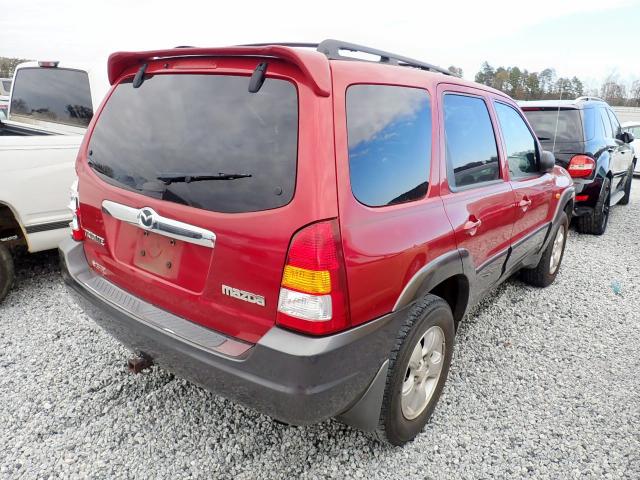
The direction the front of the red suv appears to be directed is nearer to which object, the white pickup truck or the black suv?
the black suv

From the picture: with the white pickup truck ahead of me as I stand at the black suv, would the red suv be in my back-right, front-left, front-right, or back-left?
front-left

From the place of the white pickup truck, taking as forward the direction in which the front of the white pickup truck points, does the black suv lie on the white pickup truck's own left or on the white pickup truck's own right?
on the white pickup truck's own right

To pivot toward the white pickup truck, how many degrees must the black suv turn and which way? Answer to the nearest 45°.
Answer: approximately 180°

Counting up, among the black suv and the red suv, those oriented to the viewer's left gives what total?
0

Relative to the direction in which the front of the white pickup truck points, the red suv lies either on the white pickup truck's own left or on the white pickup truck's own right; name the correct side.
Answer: on the white pickup truck's own right

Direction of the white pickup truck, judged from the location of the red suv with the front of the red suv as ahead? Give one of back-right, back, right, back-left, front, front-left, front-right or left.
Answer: left

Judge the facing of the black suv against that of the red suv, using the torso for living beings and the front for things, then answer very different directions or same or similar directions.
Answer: same or similar directions

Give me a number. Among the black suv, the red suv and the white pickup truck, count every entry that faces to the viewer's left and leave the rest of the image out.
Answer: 0

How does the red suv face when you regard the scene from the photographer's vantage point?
facing away from the viewer and to the right of the viewer

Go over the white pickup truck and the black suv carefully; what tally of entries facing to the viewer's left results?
0

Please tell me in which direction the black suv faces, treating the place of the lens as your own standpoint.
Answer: facing away from the viewer and to the right of the viewer

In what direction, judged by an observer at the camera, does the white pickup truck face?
facing away from the viewer and to the right of the viewer
